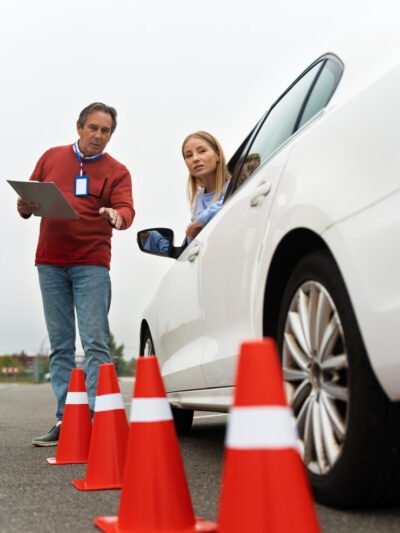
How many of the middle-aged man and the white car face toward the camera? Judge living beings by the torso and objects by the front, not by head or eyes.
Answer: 1

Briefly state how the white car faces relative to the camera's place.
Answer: facing away from the viewer and to the left of the viewer

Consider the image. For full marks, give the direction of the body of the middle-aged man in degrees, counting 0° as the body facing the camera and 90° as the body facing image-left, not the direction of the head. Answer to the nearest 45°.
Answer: approximately 0°

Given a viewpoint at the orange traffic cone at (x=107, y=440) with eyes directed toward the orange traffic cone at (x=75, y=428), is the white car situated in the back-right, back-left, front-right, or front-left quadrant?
back-right

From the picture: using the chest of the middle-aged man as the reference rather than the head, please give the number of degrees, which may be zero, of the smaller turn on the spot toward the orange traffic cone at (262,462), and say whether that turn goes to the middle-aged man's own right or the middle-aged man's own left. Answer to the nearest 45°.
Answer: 0° — they already face it
